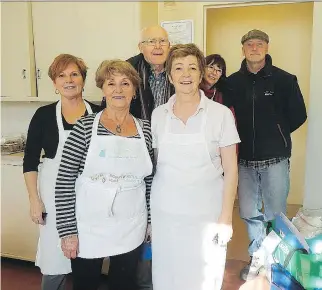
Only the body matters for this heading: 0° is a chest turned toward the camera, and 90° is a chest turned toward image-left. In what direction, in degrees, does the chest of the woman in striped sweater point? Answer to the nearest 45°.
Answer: approximately 0°

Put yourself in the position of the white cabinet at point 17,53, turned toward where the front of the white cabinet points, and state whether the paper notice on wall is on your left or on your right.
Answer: on your left

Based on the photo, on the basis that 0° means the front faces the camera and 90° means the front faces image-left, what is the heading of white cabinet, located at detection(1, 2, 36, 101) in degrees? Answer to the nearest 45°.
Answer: approximately 0°

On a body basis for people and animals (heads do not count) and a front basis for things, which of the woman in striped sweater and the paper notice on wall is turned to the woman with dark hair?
the paper notice on wall

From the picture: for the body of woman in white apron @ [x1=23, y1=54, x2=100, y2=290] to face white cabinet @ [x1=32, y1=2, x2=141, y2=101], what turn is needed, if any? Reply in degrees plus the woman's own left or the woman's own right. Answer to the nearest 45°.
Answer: approximately 135° to the woman's own left
